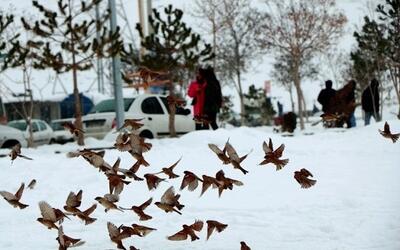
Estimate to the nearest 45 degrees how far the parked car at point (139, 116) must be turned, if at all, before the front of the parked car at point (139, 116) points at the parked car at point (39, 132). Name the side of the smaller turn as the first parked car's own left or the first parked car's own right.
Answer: approximately 90° to the first parked car's own left
